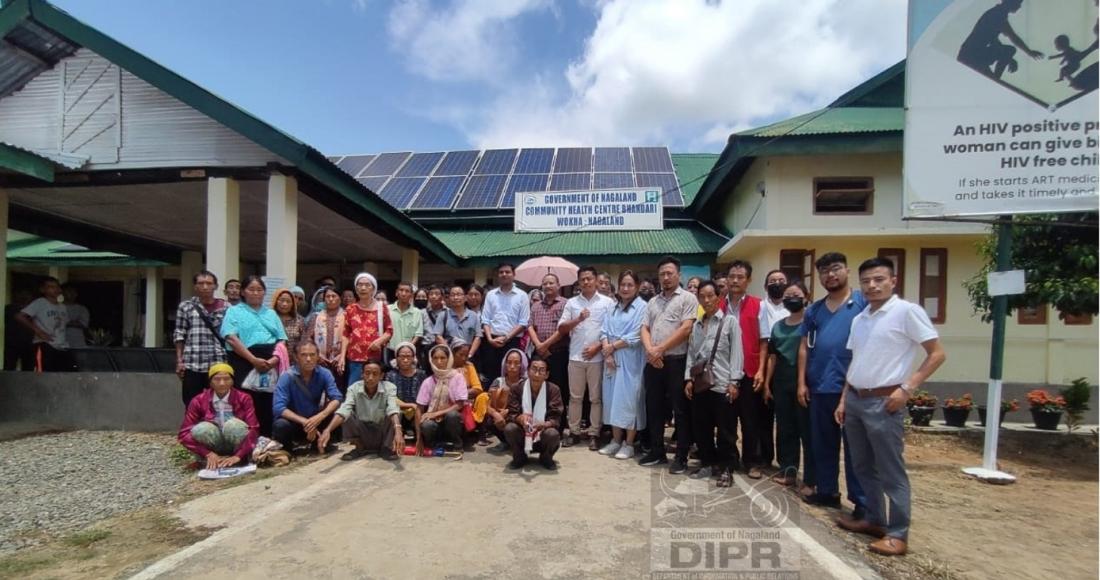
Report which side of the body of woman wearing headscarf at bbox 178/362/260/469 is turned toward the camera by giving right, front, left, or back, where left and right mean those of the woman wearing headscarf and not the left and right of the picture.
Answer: front

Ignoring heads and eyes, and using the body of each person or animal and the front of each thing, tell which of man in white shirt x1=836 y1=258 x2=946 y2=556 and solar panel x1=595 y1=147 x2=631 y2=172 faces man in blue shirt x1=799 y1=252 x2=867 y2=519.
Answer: the solar panel

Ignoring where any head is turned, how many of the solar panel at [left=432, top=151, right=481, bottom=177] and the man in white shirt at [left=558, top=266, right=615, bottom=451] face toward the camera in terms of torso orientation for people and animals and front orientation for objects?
2

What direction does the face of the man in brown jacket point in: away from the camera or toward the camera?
toward the camera

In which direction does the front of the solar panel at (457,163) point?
toward the camera

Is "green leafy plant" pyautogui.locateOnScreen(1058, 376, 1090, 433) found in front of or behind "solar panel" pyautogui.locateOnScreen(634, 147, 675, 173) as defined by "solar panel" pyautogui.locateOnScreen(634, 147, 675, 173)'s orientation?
in front

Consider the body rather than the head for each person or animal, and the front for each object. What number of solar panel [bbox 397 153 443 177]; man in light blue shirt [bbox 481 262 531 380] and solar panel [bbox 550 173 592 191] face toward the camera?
3

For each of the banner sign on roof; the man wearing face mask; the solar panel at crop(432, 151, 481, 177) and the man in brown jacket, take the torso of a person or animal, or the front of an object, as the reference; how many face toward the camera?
4

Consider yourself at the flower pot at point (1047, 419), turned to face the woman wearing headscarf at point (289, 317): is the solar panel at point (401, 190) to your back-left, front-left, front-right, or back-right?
front-right

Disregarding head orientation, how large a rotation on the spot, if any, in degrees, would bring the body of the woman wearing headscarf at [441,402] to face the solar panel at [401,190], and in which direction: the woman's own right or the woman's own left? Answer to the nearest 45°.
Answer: approximately 180°

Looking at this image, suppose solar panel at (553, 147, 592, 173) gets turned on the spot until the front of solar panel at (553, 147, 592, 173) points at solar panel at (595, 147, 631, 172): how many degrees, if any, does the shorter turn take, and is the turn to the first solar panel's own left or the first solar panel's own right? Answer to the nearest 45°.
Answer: approximately 90° to the first solar panel's own left

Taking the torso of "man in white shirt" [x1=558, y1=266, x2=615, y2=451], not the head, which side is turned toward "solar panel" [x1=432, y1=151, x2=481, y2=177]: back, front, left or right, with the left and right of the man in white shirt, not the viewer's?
back

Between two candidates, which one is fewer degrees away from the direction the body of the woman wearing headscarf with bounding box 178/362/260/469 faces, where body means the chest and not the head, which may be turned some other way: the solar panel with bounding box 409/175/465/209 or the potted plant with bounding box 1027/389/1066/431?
the potted plant

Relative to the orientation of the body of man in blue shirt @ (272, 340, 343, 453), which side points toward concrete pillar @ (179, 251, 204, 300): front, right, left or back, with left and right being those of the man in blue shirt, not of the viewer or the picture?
back

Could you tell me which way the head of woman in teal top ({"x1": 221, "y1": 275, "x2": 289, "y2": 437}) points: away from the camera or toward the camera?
toward the camera

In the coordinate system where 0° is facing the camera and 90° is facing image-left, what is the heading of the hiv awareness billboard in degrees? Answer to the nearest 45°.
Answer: approximately 0°

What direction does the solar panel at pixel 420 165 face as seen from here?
toward the camera
